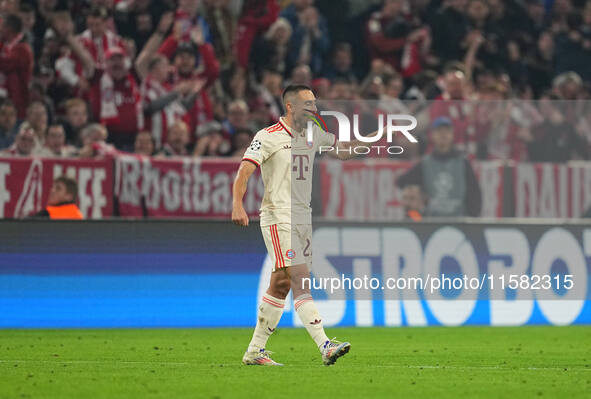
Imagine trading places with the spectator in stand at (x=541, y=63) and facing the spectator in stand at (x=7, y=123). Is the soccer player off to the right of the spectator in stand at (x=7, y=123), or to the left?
left

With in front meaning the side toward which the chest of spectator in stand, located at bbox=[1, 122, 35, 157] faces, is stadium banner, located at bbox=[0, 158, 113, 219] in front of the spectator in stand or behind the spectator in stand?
in front

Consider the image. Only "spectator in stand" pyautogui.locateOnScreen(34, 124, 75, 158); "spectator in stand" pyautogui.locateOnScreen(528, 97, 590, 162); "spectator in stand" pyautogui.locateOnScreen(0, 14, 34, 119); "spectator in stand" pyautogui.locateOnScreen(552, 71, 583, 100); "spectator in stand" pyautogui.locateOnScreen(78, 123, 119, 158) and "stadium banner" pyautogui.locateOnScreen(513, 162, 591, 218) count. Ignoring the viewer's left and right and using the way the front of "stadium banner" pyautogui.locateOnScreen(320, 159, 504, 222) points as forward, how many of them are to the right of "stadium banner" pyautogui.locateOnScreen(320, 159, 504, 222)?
3

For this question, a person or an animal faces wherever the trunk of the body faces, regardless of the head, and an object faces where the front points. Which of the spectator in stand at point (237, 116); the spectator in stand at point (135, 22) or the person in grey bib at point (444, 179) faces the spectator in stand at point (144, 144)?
the spectator in stand at point (135, 22)

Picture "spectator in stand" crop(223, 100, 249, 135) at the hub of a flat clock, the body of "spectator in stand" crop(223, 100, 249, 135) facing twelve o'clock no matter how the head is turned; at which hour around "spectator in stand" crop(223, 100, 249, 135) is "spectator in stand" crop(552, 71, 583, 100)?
"spectator in stand" crop(552, 71, 583, 100) is roughly at 10 o'clock from "spectator in stand" crop(223, 100, 249, 135).

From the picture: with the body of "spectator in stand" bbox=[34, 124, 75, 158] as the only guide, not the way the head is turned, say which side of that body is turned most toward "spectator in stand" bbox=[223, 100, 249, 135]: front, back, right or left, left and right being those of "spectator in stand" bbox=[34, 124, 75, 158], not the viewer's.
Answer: left

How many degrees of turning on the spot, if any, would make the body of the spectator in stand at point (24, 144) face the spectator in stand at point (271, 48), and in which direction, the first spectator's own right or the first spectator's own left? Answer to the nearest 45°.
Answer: approximately 135° to the first spectator's own left

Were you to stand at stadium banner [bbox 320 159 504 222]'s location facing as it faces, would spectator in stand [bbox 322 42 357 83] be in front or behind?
behind

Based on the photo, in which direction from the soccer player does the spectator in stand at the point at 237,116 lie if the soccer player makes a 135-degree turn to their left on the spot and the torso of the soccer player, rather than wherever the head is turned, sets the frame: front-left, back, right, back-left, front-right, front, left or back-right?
front

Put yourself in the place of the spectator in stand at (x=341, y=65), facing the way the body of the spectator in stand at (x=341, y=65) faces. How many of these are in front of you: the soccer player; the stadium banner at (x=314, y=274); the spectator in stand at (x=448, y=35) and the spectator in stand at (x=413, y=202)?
3
